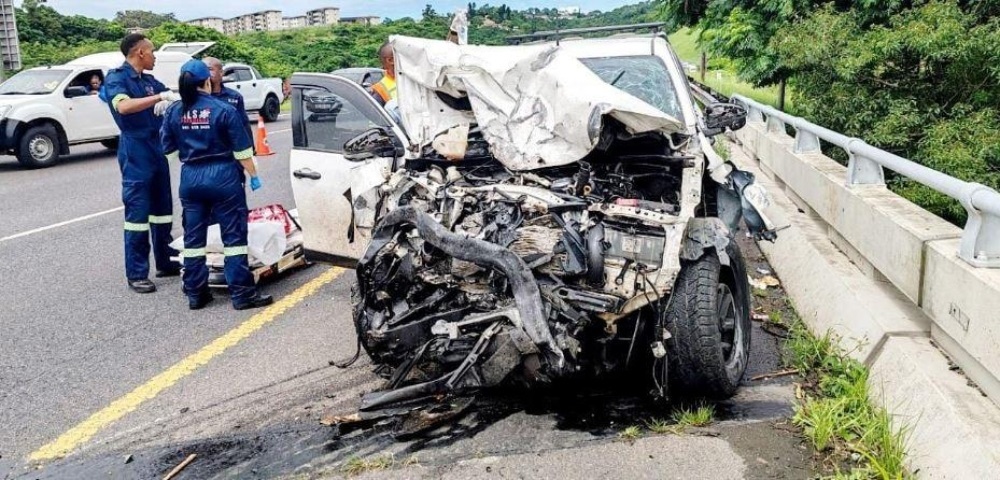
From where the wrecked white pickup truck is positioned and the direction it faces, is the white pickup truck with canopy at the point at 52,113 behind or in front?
behind

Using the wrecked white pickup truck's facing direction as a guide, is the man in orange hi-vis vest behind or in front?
behind

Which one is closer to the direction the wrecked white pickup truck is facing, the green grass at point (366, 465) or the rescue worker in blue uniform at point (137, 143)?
the green grass

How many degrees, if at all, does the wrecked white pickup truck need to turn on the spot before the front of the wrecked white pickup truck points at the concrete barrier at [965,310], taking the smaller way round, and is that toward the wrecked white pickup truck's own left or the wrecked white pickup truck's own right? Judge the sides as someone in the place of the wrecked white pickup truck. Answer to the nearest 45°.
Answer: approximately 45° to the wrecked white pickup truck's own left

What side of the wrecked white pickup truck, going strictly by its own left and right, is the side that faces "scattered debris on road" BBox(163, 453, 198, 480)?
front

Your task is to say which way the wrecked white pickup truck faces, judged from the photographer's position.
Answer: facing the viewer

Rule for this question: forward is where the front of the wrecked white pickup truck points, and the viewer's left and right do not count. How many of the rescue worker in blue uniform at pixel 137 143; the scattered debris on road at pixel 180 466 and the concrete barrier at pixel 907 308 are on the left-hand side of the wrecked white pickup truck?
1

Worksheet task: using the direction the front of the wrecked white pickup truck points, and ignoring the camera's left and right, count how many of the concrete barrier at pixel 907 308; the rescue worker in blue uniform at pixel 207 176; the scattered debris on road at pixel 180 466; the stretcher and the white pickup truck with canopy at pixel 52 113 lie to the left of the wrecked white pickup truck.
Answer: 1

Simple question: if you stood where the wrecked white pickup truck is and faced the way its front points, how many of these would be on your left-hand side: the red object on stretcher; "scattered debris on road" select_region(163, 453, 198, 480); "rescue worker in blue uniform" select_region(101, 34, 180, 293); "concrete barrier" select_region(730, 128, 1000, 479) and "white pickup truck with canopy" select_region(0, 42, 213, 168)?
1

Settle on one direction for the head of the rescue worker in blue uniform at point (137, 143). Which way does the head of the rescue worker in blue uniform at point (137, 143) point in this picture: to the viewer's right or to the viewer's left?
to the viewer's right

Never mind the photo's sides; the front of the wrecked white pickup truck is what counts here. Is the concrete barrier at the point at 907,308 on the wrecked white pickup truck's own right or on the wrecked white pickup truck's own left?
on the wrecked white pickup truck's own left

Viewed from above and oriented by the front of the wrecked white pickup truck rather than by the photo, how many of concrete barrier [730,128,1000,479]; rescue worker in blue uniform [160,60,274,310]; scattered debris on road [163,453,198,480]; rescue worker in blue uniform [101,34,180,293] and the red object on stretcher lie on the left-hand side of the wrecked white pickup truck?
1

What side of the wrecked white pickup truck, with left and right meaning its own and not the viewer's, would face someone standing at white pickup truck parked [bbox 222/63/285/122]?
back

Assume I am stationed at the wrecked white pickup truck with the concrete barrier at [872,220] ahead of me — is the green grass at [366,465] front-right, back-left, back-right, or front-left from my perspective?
back-right
